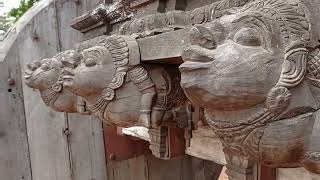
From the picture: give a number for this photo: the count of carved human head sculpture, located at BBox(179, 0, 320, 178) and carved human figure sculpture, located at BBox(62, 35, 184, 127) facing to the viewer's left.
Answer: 2

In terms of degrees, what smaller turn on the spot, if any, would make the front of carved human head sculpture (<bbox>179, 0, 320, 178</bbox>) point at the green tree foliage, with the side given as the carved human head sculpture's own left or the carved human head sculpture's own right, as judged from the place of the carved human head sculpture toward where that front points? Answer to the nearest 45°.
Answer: approximately 45° to the carved human head sculpture's own right

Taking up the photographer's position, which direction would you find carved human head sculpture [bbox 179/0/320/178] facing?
facing to the left of the viewer

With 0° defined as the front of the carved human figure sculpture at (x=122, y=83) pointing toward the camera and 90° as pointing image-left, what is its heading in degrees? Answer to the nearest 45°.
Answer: approximately 90°
